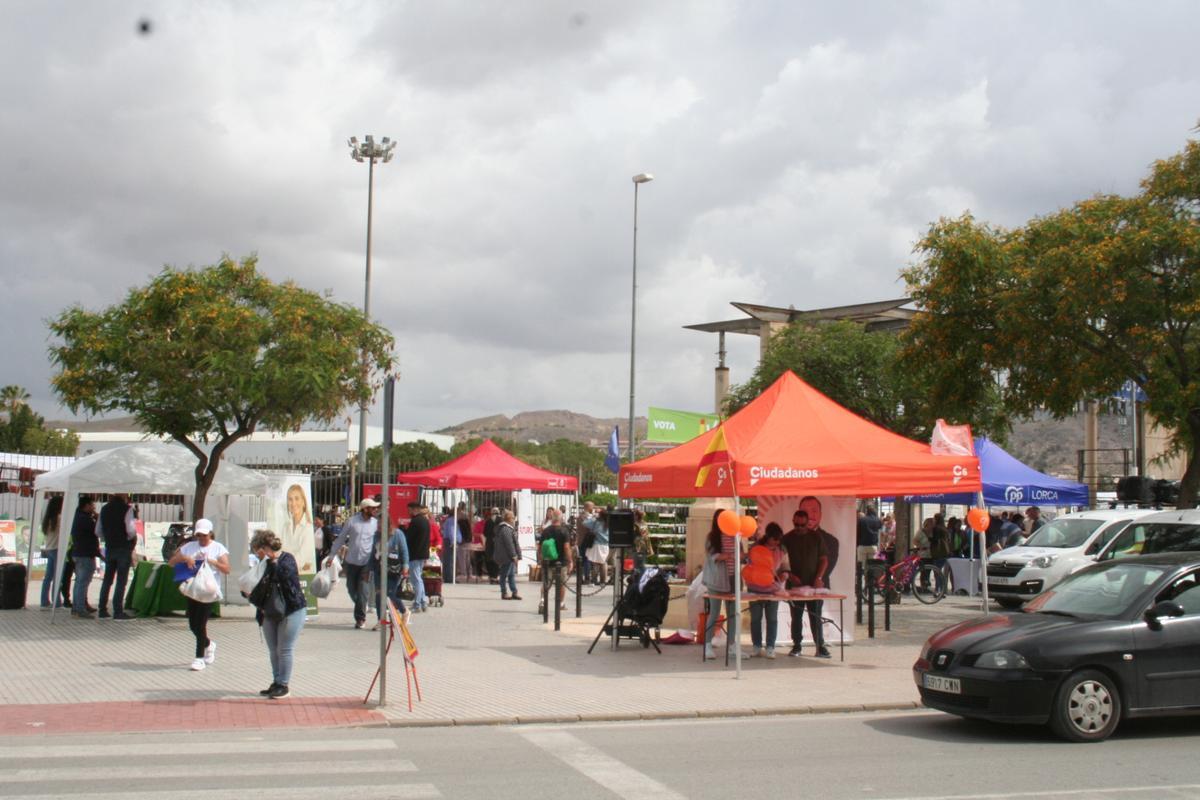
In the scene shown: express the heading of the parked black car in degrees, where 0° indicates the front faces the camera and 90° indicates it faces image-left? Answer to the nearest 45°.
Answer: approximately 45°

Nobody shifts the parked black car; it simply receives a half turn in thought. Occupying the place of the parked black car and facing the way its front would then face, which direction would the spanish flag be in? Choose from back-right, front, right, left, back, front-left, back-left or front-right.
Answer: left

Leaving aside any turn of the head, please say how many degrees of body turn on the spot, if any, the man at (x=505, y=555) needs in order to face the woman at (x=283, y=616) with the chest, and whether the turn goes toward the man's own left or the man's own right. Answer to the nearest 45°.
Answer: approximately 90° to the man's own right

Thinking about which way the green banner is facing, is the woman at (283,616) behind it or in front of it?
in front
